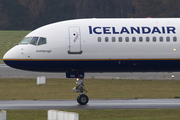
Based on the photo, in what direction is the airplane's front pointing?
to the viewer's left
